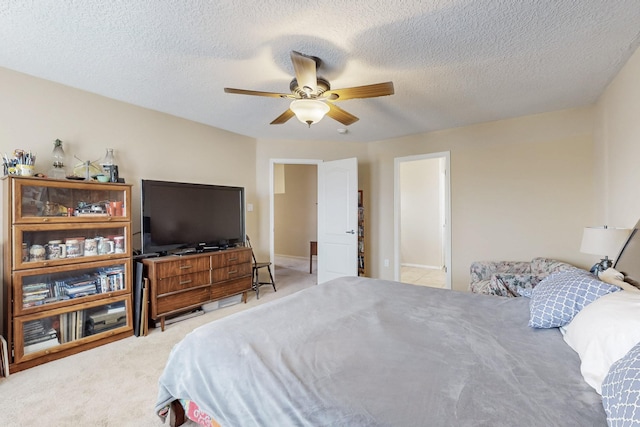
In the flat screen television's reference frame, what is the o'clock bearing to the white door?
The white door is roughly at 10 o'clock from the flat screen television.

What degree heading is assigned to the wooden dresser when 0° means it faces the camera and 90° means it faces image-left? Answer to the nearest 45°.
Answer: approximately 315°

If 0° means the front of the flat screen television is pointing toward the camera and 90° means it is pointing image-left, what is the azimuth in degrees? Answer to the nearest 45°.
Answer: approximately 315°

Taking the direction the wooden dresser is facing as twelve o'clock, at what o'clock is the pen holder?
The pen holder is roughly at 4 o'clock from the wooden dresser.

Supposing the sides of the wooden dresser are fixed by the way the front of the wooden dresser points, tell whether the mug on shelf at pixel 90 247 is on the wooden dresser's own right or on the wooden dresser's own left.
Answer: on the wooden dresser's own right

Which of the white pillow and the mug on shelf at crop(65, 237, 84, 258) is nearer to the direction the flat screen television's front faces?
the white pillow

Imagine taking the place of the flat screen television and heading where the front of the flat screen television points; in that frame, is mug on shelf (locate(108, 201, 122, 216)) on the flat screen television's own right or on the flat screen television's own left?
on the flat screen television's own right

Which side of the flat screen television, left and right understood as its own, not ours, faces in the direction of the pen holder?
right

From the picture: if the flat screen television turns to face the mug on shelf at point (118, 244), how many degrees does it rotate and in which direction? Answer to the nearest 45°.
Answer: approximately 90° to its right

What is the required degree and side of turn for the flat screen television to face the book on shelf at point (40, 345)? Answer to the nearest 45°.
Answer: approximately 90° to its right
